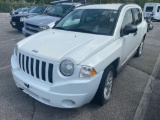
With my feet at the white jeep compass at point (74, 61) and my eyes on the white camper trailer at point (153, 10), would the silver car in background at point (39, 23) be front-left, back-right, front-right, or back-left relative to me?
front-left

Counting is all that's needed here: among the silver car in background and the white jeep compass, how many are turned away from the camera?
0

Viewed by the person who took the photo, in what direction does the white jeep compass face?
facing the viewer and to the left of the viewer

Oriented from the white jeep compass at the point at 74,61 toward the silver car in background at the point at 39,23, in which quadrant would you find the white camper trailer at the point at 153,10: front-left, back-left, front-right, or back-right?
front-right

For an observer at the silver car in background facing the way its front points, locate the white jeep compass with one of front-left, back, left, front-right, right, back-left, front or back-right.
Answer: front-left

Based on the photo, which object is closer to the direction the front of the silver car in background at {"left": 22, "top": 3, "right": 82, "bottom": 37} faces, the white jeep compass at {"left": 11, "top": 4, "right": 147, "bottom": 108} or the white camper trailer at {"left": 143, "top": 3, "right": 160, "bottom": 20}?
the white jeep compass
